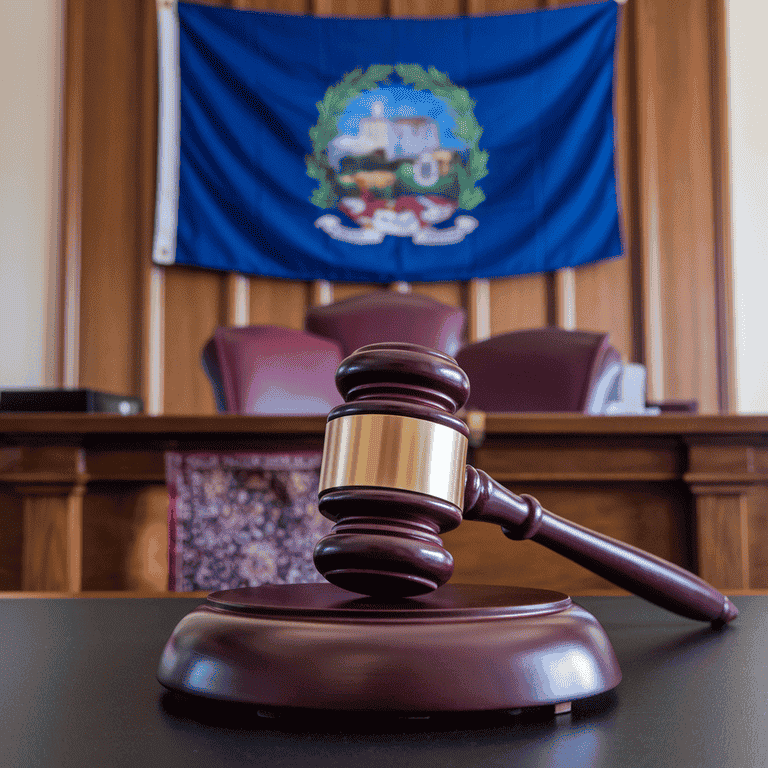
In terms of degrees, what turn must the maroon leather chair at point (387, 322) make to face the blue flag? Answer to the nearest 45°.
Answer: approximately 180°

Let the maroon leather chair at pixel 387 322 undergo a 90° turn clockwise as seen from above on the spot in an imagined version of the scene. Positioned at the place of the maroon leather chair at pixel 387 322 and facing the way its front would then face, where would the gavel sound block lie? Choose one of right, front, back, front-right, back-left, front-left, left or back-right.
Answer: left

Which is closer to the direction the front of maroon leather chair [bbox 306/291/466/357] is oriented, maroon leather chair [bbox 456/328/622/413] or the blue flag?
the maroon leather chair

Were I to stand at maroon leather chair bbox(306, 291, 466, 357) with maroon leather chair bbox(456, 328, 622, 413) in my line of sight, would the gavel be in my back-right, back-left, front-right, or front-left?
front-right

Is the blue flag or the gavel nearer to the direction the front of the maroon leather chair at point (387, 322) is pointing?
the gavel

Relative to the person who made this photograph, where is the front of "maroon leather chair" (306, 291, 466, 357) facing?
facing the viewer

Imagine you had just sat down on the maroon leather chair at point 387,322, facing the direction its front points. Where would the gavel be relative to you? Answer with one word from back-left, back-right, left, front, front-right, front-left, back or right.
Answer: front
